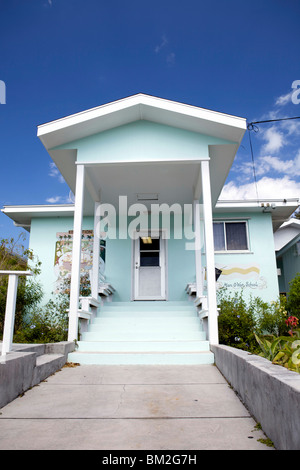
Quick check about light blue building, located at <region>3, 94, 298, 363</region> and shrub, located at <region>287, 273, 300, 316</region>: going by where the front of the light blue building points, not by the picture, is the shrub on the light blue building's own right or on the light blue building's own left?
on the light blue building's own left

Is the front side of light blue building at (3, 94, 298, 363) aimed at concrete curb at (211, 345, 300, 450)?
yes

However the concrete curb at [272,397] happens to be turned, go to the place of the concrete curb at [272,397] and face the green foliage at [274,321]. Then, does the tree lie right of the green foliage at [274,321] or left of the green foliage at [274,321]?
left

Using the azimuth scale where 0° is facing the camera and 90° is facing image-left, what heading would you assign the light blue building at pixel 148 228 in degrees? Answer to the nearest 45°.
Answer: approximately 0°

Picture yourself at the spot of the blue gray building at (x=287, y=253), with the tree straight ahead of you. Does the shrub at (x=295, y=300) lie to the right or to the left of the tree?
left

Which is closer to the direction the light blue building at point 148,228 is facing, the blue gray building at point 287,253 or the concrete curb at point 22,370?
the concrete curb

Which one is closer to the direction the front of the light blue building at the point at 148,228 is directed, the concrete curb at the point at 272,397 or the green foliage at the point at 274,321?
the concrete curb

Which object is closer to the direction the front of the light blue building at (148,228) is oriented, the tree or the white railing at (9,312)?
the white railing

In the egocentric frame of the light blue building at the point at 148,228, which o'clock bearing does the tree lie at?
The tree is roughly at 2 o'clock from the light blue building.

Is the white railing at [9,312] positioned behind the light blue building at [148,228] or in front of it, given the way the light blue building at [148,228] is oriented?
in front

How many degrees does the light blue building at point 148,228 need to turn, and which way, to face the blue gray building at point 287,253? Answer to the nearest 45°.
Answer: approximately 135° to its left

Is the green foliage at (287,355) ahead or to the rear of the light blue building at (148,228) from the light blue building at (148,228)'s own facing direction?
ahead
